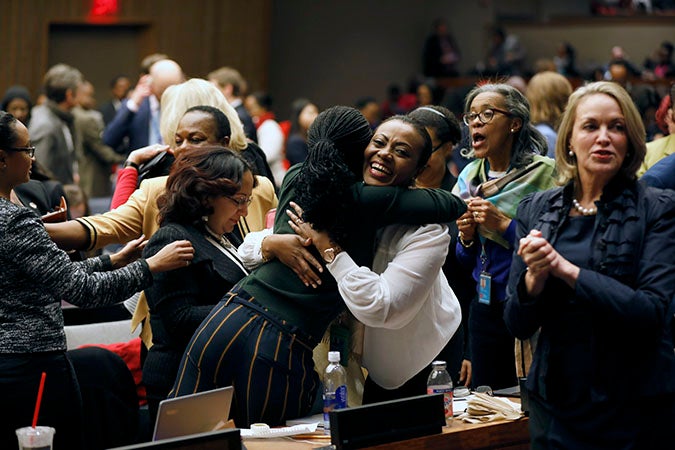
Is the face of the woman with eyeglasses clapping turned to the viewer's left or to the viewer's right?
to the viewer's left

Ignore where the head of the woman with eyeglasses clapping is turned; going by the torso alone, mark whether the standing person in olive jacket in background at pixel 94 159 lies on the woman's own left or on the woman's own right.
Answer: on the woman's own right

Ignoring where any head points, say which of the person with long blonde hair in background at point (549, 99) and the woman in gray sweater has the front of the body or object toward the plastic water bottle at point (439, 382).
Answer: the woman in gray sweater

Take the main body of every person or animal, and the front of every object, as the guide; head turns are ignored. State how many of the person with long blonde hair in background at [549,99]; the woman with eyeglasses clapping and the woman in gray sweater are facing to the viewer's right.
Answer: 1

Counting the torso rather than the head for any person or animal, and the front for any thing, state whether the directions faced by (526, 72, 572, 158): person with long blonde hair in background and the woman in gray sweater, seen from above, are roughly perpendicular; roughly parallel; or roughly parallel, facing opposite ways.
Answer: roughly perpendicular

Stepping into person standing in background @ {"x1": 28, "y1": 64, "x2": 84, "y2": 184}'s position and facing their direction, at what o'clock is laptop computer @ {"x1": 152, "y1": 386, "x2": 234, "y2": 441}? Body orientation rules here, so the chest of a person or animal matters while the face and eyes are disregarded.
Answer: The laptop computer is roughly at 3 o'clock from the person standing in background.

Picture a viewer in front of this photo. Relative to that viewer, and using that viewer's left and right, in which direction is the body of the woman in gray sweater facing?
facing to the right of the viewer

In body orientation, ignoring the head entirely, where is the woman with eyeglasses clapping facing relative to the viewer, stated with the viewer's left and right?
facing the viewer and to the left of the viewer

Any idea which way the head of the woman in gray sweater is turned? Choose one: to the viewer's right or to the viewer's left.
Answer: to the viewer's right
